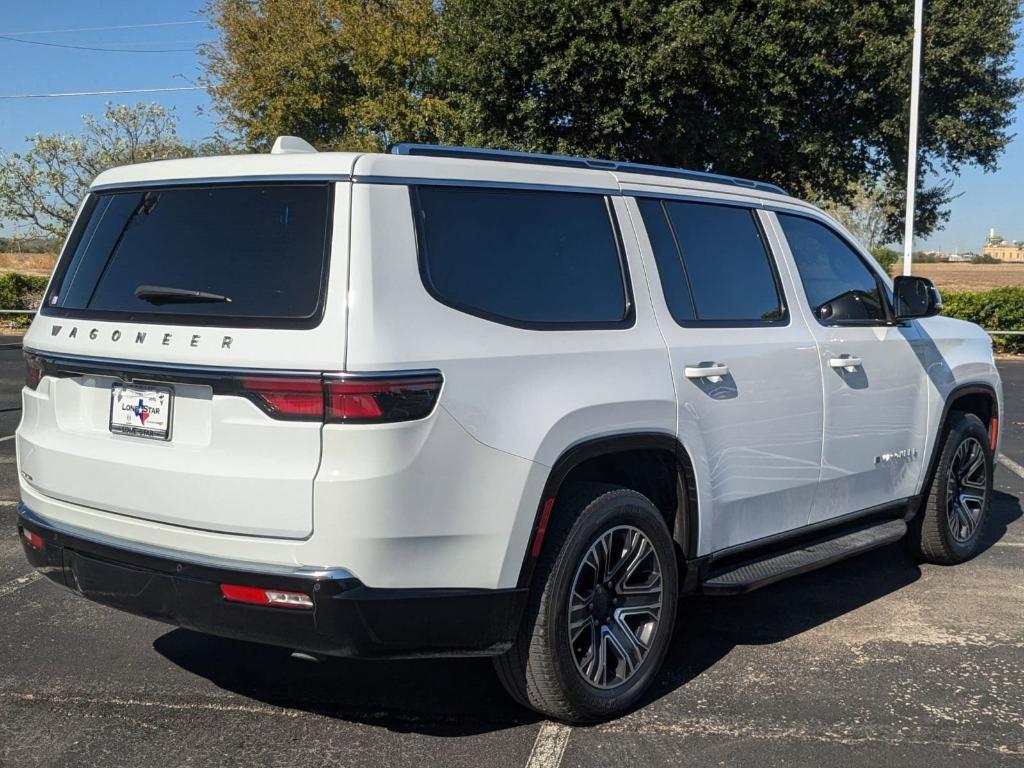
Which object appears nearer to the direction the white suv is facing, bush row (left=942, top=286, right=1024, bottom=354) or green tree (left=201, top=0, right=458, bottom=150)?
the bush row

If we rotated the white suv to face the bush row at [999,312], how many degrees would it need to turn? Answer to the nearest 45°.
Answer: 0° — it already faces it

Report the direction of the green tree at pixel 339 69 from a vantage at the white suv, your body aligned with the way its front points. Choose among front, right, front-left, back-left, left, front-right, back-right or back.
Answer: front-left

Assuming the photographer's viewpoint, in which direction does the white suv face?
facing away from the viewer and to the right of the viewer

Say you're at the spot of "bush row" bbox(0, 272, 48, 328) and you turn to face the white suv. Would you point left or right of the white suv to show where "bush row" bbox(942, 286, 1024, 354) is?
left

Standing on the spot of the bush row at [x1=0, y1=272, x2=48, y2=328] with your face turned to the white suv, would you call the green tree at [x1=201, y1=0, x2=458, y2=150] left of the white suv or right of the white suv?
left

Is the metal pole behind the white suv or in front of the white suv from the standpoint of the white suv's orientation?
in front

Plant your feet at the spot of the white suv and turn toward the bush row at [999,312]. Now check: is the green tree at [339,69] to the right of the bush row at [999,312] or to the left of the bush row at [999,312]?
left

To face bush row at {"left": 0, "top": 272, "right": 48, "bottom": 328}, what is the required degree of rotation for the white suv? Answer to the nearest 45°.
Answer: approximately 90° to its left

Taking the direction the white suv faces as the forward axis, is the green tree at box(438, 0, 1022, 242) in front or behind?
in front

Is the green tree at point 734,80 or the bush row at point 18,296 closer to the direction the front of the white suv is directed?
the green tree

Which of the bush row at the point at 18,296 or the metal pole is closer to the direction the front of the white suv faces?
the metal pole

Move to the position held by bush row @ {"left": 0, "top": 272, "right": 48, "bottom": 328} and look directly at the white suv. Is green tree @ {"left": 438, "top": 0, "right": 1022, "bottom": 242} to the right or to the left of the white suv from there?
left
